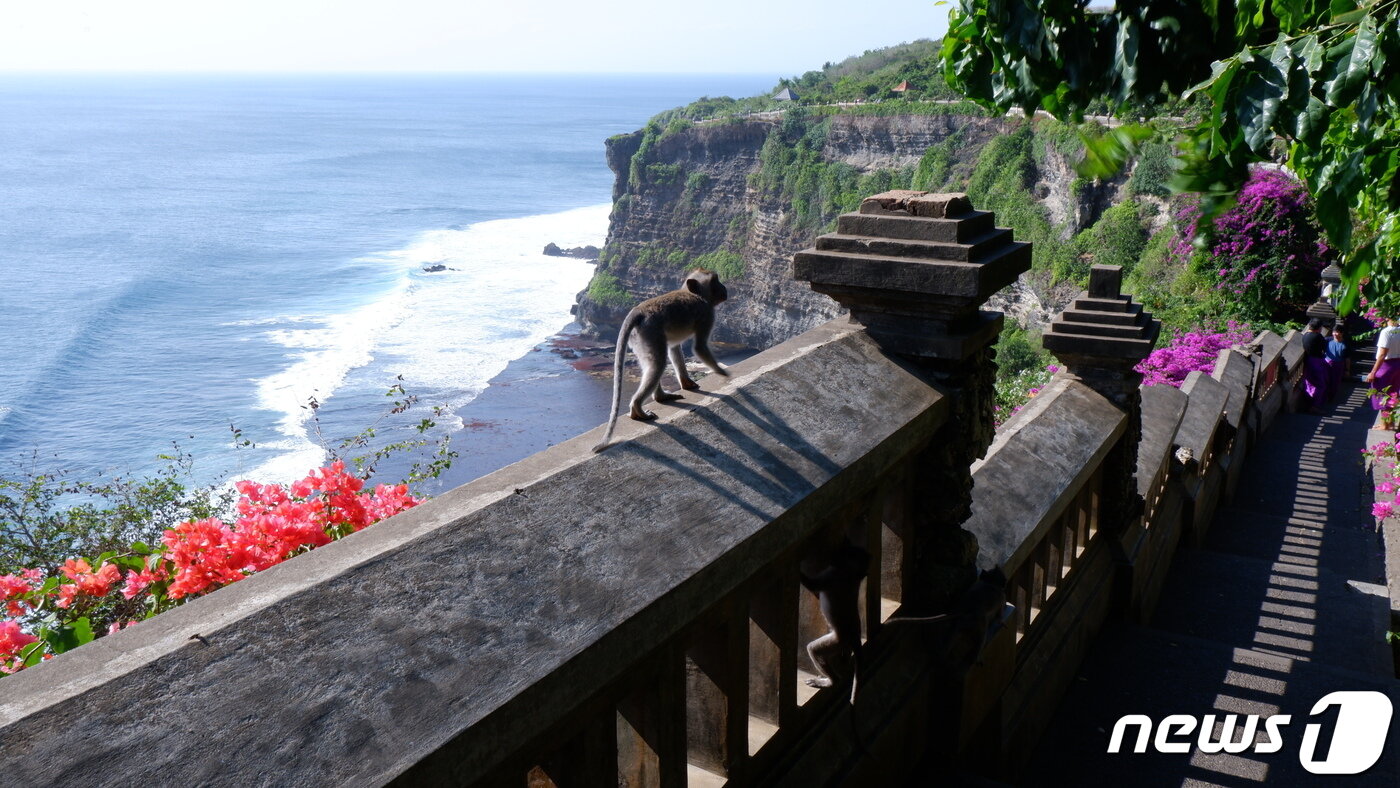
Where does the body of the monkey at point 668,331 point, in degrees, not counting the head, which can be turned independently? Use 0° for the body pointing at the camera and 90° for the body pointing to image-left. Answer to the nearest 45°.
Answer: approximately 225°

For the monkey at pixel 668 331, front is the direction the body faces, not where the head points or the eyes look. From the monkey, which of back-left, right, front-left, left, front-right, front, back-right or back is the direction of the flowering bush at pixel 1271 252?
front

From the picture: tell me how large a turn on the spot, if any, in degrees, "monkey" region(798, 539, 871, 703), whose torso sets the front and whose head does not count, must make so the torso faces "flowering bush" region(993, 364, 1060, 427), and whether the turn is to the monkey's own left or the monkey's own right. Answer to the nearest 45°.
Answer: approximately 90° to the monkey's own right

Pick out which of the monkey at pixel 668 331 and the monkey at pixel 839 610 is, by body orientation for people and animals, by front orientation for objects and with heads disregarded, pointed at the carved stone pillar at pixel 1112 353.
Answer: the monkey at pixel 668 331

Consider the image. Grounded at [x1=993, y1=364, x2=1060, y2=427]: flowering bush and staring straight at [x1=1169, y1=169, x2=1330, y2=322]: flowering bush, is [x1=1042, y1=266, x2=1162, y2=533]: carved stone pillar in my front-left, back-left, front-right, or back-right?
back-right

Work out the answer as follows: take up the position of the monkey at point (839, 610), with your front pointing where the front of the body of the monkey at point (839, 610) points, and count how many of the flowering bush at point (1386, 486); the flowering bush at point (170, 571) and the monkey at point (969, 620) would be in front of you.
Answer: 1

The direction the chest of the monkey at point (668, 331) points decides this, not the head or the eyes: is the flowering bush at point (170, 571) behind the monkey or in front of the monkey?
behind

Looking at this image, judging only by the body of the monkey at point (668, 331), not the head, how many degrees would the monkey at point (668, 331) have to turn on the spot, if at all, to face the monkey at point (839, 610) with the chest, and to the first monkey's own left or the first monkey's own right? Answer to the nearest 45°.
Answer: approximately 90° to the first monkey's own right

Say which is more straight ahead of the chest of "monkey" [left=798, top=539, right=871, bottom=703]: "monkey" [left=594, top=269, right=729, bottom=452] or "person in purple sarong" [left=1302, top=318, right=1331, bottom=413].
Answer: the monkey

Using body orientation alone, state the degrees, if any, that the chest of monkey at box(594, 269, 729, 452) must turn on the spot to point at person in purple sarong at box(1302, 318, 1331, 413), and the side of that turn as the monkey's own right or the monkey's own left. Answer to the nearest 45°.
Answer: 0° — it already faces them

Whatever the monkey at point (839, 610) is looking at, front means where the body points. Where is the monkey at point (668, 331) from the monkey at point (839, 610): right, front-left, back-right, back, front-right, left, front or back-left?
front-right
